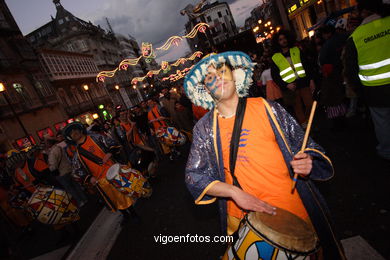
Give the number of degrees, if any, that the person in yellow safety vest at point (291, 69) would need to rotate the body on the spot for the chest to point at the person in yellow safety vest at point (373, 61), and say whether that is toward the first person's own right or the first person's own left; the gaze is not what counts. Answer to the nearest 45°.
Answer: approximately 45° to the first person's own left

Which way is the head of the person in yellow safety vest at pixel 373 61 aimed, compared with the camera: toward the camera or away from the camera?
away from the camera

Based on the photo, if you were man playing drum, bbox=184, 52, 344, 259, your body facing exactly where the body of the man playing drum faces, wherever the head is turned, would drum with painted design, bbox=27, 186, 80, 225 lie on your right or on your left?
on your right

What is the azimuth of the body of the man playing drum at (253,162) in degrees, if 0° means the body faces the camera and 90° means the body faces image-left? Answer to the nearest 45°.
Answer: approximately 0°

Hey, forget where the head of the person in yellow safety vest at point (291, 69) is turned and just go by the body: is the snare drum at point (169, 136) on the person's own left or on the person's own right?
on the person's own right

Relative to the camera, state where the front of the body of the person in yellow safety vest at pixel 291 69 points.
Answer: toward the camera

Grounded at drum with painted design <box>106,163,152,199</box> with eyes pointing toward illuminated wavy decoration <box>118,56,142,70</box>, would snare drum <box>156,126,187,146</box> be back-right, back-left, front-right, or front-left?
front-right

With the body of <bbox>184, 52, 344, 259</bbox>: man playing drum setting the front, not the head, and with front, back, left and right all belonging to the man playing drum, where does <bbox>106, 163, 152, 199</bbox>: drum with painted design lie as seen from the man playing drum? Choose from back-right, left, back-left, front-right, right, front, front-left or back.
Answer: back-right

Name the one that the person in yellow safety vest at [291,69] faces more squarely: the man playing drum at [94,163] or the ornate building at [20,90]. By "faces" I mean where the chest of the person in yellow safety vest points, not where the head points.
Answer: the man playing drum

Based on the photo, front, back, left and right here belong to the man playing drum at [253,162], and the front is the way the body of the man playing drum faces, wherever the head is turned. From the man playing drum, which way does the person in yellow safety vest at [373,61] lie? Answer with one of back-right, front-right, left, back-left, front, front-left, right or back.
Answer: back-left

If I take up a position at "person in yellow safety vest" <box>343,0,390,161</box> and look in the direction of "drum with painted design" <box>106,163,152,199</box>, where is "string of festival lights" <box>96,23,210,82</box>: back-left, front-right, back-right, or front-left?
front-right

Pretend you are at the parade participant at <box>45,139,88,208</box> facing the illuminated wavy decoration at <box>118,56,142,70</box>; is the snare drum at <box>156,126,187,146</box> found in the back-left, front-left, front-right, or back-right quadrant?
front-right

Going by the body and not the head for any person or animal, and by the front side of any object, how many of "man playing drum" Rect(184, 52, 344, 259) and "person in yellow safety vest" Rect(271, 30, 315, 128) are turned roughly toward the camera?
2
